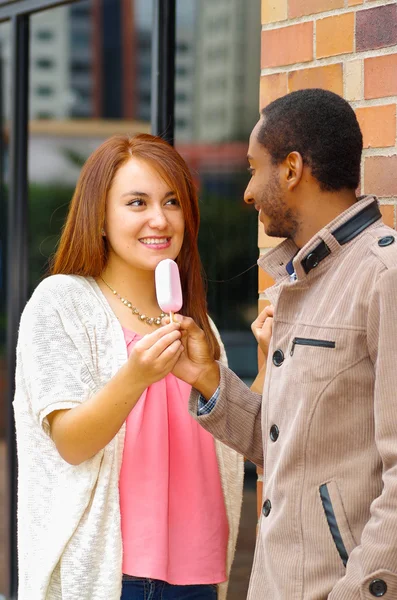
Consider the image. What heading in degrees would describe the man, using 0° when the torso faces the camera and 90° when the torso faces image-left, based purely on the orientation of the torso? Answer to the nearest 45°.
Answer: approximately 45°

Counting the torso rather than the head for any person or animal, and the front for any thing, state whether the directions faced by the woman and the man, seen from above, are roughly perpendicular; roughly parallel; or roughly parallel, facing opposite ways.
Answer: roughly perpendicular

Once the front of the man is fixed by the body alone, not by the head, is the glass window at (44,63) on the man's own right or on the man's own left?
on the man's own right

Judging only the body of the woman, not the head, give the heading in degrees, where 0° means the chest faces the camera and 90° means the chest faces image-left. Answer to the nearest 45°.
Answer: approximately 315°

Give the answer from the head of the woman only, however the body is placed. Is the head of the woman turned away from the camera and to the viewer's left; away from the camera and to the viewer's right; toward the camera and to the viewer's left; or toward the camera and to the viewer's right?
toward the camera and to the viewer's right

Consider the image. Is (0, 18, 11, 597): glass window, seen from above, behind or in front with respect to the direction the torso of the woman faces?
behind

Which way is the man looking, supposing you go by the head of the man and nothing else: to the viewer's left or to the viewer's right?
to the viewer's left

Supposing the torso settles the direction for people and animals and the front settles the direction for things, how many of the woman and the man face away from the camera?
0

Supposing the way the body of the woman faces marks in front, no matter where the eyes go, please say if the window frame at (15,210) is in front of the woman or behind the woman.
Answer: behind
